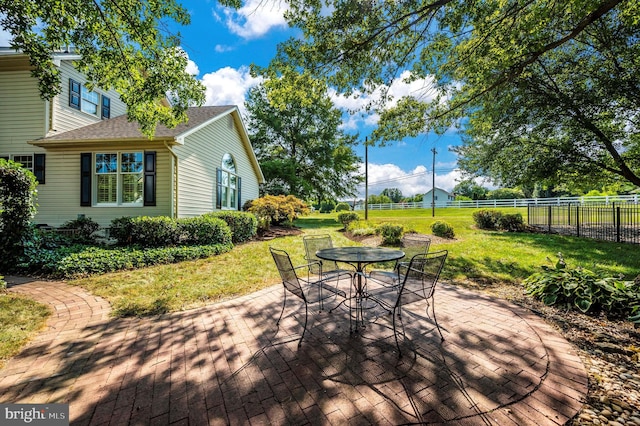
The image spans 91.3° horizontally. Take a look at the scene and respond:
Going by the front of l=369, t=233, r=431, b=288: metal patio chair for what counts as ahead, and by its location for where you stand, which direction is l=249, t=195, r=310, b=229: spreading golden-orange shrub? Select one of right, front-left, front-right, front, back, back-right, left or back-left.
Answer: right

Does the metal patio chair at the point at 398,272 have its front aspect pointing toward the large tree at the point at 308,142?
no

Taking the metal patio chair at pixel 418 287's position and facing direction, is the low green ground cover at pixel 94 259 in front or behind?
in front

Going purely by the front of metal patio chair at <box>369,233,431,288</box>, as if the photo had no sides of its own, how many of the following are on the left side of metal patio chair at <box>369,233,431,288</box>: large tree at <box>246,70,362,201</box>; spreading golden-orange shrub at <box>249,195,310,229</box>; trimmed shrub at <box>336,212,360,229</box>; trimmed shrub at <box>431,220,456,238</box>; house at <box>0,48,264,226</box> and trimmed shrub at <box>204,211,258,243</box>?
0

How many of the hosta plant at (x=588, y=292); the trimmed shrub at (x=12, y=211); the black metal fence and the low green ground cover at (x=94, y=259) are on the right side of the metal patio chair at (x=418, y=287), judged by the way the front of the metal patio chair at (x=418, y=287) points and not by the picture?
2

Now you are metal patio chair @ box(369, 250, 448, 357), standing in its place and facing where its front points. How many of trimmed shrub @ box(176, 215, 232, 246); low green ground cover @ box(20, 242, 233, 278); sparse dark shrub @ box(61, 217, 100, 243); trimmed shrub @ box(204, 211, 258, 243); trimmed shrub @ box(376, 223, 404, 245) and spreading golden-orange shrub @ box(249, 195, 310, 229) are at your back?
0

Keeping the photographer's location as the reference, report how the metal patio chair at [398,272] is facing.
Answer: facing the viewer and to the left of the viewer

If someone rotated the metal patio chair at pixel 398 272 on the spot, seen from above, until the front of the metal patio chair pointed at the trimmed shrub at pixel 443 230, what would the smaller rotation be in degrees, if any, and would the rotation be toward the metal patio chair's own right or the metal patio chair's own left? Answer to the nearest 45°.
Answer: approximately 135° to the metal patio chair's own right

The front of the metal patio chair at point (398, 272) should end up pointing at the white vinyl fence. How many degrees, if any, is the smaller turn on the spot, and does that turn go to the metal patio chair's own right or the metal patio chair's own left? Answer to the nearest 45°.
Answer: approximately 180°

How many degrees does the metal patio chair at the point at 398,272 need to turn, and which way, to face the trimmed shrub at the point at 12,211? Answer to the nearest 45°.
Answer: approximately 45° to its right

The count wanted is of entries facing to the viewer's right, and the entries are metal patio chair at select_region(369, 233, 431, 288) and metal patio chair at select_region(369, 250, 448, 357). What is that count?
0

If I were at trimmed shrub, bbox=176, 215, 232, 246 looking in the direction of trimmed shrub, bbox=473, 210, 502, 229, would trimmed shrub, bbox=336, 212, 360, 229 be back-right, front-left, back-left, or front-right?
front-left

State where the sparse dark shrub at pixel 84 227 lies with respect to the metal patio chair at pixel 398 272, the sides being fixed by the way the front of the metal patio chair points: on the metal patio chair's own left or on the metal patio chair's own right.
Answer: on the metal patio chair's own right

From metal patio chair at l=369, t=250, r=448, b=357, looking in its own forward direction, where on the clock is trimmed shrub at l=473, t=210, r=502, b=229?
The trimmed shrub is roughly at 2 o'clock from the metal patio chair.

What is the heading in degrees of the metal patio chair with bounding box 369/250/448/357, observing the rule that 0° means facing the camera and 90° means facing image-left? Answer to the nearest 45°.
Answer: approximately 135°

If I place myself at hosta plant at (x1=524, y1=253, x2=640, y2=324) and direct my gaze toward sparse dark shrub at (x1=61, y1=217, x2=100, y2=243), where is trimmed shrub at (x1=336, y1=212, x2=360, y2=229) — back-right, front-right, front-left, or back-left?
front-right

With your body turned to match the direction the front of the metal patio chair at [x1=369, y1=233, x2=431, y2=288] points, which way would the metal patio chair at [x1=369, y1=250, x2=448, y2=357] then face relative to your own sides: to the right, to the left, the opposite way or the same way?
to the right

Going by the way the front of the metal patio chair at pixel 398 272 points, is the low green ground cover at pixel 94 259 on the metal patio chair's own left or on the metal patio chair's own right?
on the metal patio chair's own right

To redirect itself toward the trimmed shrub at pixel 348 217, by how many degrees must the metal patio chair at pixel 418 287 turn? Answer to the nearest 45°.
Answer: approximately 45° to its right
